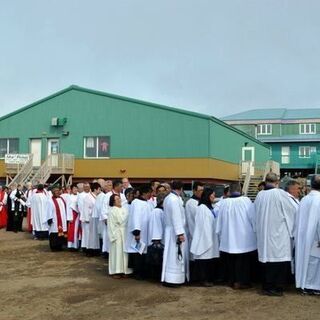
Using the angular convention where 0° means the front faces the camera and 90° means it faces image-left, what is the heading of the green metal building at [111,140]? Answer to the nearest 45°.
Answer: approximately 0°

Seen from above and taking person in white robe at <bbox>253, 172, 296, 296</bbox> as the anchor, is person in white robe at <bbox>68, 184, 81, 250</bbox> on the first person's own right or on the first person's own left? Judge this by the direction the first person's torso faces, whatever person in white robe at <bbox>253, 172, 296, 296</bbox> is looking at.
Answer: on the first person's own left

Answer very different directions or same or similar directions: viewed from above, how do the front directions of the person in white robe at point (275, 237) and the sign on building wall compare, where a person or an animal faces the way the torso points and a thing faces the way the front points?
very different directions

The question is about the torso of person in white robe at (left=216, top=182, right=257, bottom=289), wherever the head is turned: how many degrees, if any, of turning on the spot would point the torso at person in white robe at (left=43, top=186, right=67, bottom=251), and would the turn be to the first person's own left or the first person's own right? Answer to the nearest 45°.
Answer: approximately 45° to the first person's own left

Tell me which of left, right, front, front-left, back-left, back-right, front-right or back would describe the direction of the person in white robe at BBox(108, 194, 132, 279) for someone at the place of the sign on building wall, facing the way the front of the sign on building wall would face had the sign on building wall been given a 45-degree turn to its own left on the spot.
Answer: front-right

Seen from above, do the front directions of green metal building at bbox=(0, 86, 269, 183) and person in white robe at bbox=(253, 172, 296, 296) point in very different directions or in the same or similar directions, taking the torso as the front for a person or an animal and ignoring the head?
very different directions

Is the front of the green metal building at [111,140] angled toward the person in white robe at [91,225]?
yes

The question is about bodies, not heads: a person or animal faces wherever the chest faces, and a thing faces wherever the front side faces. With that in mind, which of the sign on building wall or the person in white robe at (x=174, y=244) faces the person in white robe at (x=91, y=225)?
the sign on building wall

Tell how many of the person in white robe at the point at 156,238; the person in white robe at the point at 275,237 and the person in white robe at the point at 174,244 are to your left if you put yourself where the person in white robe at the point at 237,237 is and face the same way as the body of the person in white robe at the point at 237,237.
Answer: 2
